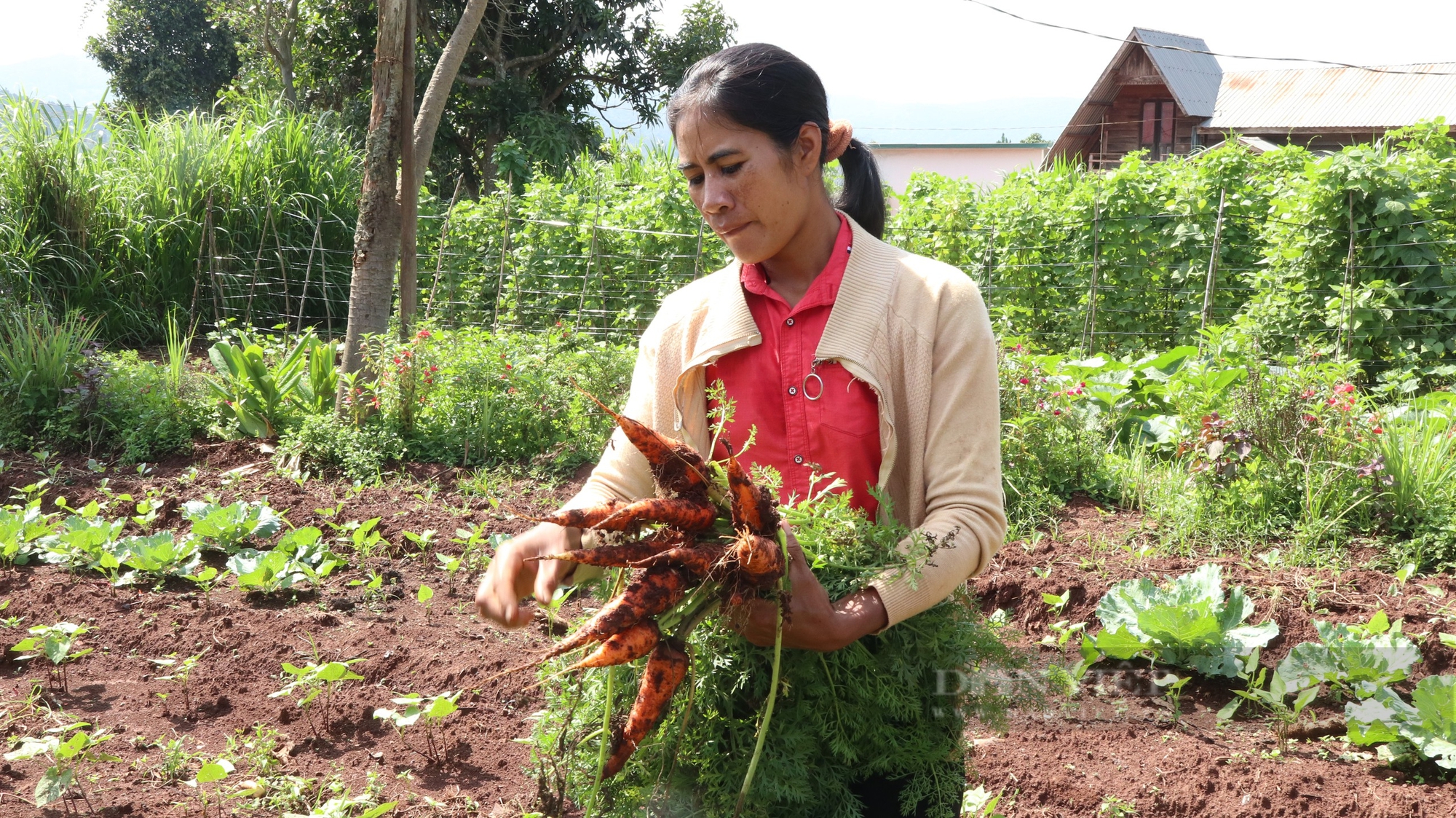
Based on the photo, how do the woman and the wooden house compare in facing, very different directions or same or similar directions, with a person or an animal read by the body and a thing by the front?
same or similar directions

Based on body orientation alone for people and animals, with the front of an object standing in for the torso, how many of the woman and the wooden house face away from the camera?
0

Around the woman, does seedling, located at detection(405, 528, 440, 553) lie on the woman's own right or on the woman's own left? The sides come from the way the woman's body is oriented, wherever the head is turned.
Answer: on the woman's own right

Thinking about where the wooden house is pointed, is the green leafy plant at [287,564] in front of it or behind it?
in front

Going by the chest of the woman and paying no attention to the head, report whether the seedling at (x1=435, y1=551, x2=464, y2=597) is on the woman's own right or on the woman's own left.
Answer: on the woman's own right

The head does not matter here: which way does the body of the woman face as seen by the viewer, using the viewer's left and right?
facing the viewer and to the left of the viewer

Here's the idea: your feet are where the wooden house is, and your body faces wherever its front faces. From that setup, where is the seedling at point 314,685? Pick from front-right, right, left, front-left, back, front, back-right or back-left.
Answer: front-left

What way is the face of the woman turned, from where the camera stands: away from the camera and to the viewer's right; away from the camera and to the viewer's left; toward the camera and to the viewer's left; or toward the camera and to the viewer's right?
toward the camera and to the viewer's left

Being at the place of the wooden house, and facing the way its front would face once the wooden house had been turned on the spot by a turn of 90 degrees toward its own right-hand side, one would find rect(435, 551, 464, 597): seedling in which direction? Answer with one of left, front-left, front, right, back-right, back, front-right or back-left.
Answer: back-left

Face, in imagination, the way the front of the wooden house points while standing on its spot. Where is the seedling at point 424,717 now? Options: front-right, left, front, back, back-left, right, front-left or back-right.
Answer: front-left

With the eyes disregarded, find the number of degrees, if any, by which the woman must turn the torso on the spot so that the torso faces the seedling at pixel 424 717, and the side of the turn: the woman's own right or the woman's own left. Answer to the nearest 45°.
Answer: approximately 90° to the woman's own right

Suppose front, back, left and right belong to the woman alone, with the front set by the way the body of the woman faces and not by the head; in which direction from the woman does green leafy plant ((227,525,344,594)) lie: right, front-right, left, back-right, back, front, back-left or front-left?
right

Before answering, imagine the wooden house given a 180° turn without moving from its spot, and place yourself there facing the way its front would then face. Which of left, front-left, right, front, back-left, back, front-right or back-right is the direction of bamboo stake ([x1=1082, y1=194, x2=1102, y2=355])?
back-right
